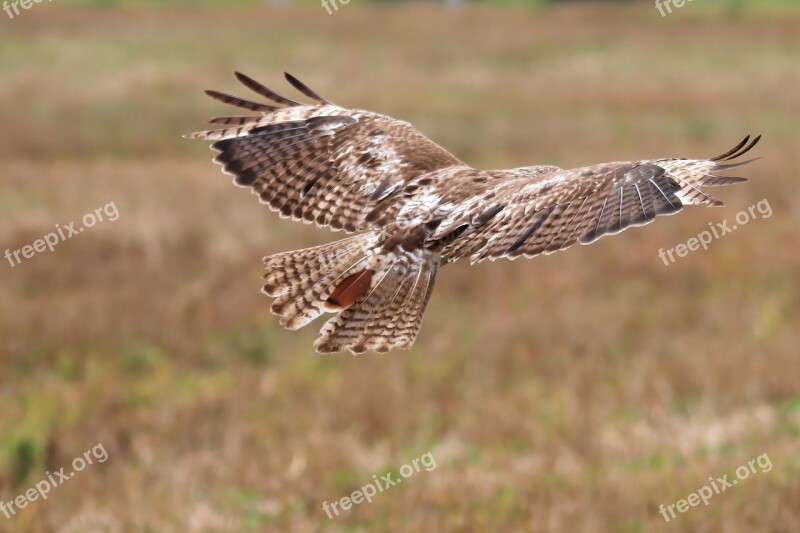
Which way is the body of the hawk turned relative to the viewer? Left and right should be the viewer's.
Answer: facing away from the viewer and to the right of the viewer
